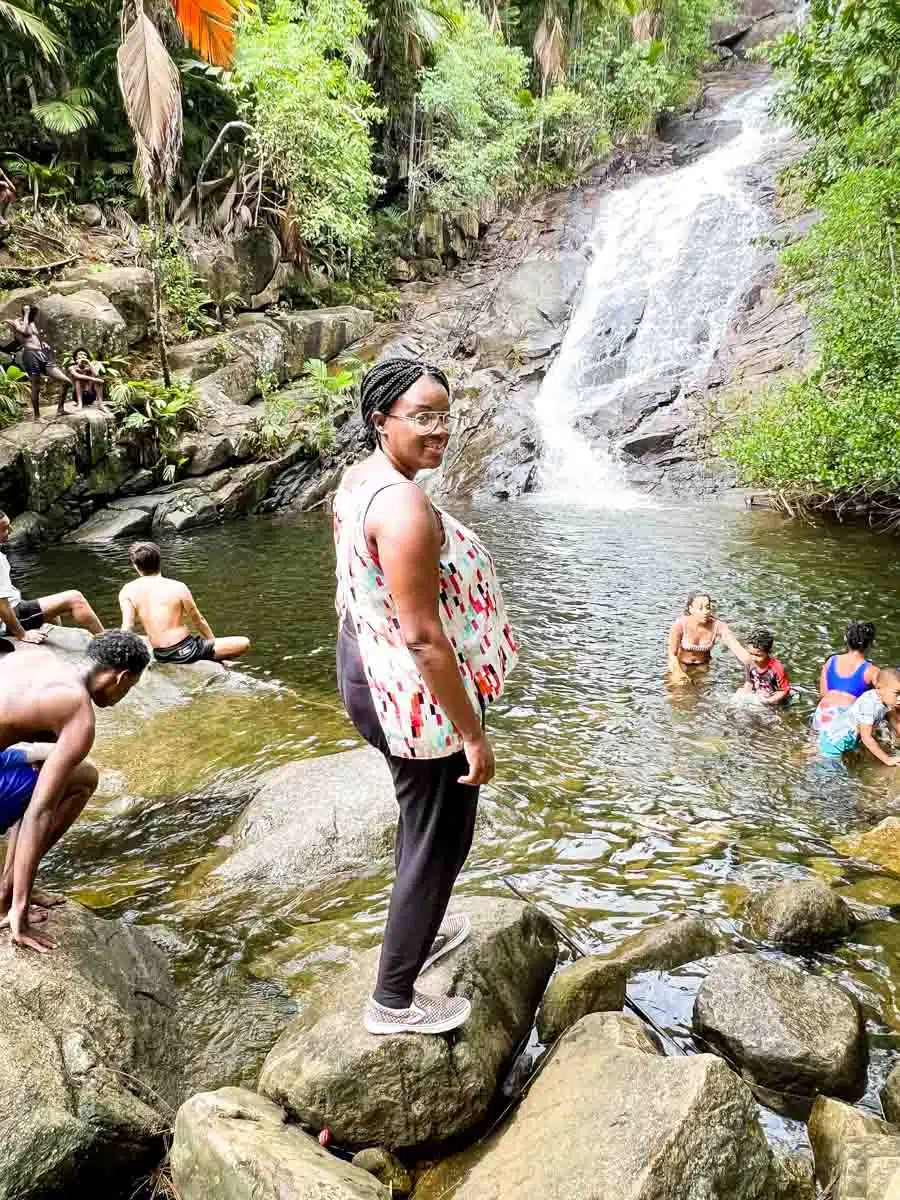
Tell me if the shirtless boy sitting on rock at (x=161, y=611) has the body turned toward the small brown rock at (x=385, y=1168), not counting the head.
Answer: no

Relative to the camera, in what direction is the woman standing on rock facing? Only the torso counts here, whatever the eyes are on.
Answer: to the viewer's right

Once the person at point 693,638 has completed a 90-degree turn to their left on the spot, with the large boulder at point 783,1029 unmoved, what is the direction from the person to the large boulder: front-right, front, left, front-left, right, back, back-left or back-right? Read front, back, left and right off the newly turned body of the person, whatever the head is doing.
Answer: right

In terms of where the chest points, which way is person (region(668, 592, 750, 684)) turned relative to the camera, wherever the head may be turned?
toward the camera

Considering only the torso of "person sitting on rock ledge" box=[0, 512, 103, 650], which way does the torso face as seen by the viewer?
to the viewer's right

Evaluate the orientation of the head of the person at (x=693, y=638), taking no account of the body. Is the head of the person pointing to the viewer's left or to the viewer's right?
to the viewer's right

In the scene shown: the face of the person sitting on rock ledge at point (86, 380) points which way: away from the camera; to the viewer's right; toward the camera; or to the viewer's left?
toward the camera

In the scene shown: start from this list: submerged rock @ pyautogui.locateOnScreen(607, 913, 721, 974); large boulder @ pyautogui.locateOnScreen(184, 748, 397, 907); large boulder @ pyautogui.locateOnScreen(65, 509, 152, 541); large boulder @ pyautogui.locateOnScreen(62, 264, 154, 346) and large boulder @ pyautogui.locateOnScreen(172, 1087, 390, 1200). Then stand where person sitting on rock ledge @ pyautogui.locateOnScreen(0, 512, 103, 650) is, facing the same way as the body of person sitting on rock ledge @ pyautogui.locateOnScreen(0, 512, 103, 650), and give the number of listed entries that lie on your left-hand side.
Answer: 2

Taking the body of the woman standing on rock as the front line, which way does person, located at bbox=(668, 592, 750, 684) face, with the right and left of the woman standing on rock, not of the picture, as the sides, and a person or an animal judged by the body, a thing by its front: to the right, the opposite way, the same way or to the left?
to the right

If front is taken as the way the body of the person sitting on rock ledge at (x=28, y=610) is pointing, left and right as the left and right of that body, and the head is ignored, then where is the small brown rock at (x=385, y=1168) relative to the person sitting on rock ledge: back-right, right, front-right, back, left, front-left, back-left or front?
right

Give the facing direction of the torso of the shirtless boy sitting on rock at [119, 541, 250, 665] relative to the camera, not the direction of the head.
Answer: away from the camera

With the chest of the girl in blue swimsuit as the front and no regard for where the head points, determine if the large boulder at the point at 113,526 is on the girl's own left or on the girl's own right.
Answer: on the girl's own left
